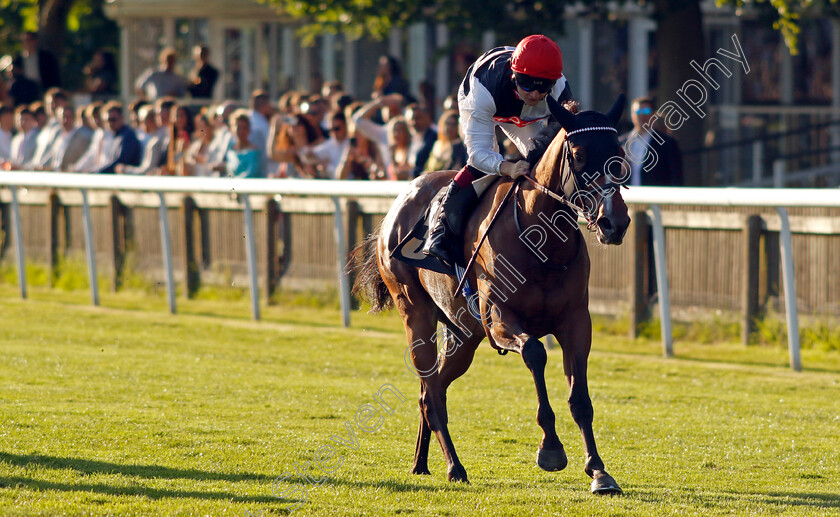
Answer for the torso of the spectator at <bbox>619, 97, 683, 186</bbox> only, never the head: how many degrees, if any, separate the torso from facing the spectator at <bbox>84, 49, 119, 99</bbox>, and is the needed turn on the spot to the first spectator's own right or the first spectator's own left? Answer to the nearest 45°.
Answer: approximately 90° to the first spectator's own right

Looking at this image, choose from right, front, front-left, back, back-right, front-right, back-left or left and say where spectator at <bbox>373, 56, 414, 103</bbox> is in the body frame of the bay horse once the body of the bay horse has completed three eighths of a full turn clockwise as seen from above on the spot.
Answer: right

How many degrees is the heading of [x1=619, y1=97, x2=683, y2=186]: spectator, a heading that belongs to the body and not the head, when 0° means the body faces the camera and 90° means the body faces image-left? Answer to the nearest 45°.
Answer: approximately 45°

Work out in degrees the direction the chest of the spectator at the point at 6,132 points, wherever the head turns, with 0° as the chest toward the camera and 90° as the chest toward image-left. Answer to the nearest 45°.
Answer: approximately 315°
